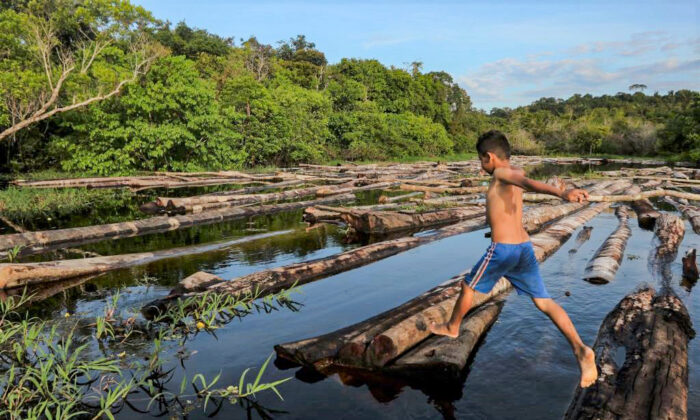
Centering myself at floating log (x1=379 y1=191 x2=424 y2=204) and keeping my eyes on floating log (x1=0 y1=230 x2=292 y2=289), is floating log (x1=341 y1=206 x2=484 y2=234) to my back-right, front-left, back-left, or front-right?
front-left

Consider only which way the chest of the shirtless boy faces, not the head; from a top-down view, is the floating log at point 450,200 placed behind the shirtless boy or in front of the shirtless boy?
in front
